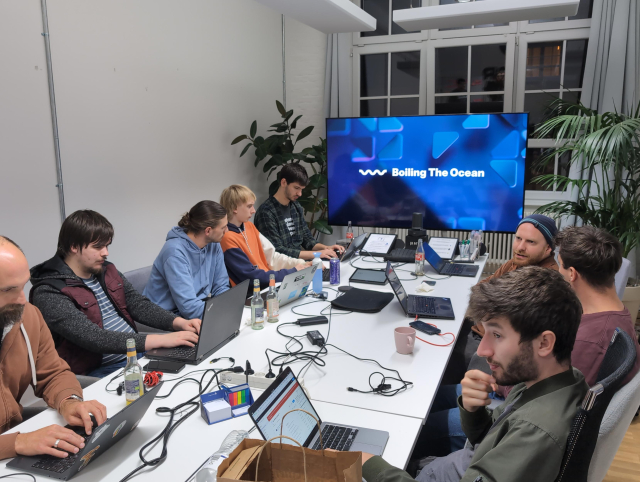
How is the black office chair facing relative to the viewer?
to the viewer's left

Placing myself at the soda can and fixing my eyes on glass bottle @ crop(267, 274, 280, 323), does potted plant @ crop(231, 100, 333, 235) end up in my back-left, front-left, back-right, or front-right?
back-right

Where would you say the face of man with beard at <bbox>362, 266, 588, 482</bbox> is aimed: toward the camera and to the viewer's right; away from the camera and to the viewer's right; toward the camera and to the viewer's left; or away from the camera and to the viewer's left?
toward the camera and to the viewer's left

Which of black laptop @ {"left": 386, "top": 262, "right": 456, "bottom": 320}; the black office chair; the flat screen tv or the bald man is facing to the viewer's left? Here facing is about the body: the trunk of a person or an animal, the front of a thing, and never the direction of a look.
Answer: the black office chair

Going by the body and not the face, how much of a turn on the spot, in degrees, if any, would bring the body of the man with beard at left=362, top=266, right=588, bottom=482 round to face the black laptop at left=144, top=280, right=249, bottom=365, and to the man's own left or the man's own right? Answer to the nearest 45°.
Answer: approximately 45° to the man's own right

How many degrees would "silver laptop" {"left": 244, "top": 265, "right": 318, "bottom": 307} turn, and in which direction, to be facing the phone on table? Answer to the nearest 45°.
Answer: approximately 180°

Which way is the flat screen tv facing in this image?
toward the camera

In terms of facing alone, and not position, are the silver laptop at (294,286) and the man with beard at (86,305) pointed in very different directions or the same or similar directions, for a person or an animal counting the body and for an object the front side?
very different directions

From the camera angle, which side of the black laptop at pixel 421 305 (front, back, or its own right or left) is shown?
right

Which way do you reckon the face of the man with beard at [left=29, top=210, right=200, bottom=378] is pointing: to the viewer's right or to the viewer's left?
to the viewer's right

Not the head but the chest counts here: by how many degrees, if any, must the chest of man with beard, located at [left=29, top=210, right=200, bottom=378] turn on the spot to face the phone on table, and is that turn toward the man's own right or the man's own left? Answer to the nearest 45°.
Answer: approximately 45° to the man's own left

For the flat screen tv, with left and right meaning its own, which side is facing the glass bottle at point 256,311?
front

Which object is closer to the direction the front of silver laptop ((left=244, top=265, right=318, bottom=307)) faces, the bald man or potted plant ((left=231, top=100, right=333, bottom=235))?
the potted plant

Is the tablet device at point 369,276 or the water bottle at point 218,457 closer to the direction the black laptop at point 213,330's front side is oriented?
the tablet device

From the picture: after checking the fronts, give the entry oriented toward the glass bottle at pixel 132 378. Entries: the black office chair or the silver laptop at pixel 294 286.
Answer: the black office chair

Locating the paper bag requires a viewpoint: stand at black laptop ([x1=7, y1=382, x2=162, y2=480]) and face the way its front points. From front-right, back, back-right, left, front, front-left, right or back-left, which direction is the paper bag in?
back

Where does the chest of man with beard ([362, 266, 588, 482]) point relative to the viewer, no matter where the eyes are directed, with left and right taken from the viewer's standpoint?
facing to the left of the viewer

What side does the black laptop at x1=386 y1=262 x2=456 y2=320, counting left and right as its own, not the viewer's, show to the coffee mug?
right

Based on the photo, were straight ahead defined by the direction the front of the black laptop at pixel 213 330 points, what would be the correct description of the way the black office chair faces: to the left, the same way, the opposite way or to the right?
the same way

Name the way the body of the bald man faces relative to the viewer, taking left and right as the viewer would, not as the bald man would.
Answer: facing the viewer and to the right of the viewer

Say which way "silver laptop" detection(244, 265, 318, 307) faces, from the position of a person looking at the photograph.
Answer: facing away from the viewer and to the left of the viewer

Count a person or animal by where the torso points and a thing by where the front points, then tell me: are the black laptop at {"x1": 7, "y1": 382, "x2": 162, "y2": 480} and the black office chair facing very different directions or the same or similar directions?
same or similar directions

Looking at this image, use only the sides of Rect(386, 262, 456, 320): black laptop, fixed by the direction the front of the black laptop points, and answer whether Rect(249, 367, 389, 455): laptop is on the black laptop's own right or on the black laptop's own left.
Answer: on the black laptop's own right
